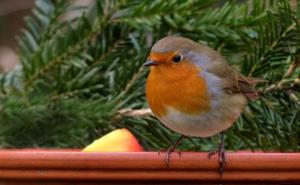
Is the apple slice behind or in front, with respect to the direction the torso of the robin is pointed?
in front

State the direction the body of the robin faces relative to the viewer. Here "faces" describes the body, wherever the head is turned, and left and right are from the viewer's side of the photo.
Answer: facing the viewer and to the left of the viewer
